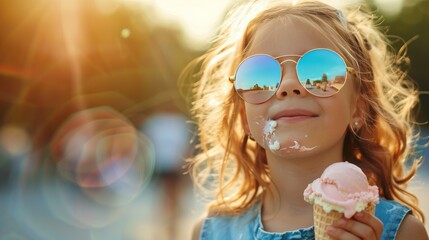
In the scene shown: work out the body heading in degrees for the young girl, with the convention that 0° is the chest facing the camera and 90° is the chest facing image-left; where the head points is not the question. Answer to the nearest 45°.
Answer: approximately 0°
